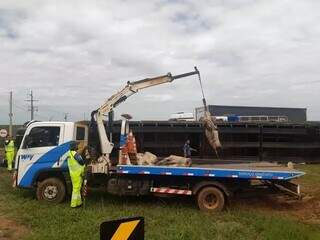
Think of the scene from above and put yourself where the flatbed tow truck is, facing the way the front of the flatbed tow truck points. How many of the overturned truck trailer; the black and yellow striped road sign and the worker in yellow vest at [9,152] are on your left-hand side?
1

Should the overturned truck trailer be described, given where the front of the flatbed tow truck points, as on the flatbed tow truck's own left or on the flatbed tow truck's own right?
on the flatbed tow truck's own right

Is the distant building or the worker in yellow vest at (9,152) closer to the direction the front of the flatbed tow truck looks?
the worker in yellow vest

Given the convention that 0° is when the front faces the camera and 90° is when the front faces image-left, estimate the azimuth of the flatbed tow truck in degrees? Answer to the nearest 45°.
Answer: approximately 90°

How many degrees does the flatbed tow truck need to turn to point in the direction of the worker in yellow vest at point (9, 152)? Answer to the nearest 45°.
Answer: approximately 45° to its right

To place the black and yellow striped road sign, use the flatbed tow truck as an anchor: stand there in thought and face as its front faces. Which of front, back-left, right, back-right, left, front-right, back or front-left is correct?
left

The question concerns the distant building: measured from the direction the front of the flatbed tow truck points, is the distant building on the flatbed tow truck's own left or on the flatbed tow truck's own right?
on the flatbed tow truck's own right
